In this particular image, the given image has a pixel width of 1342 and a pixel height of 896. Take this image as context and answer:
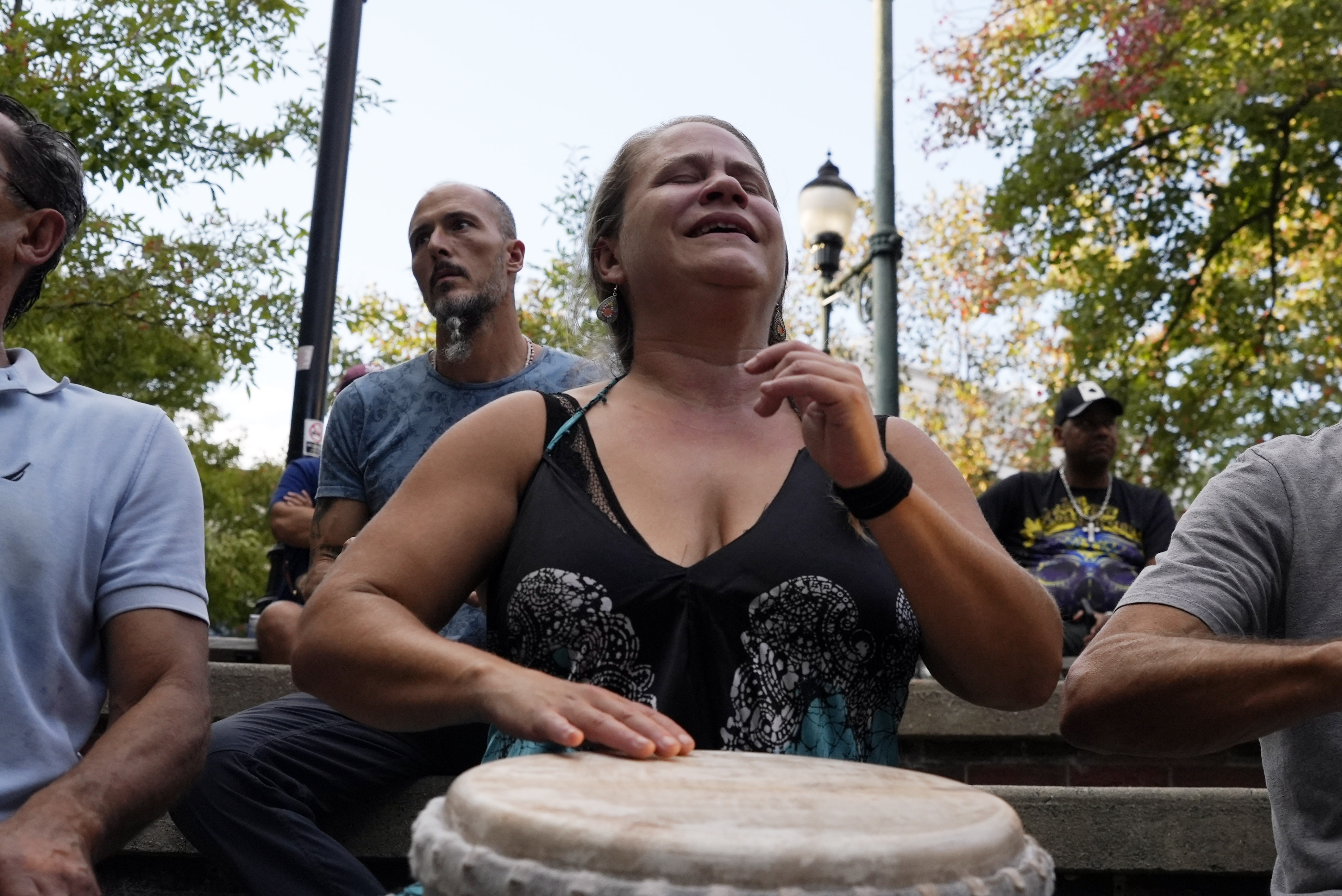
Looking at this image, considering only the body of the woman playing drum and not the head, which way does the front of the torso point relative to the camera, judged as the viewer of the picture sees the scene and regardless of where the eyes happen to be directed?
toward the camera

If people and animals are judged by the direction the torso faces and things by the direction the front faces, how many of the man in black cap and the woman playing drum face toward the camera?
2

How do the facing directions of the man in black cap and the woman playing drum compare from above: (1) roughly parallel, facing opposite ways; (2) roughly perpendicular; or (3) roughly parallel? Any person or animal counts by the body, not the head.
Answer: roughly parallel

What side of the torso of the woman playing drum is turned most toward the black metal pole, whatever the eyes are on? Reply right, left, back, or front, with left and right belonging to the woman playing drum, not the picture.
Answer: back

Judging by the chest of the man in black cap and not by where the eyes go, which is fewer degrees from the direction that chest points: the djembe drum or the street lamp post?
the djembe drum

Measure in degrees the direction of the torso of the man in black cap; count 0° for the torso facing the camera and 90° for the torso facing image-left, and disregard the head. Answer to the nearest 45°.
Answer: approximately 0°

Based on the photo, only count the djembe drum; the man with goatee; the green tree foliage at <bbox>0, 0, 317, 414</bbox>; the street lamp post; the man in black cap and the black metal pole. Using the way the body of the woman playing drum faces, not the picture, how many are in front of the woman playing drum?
1

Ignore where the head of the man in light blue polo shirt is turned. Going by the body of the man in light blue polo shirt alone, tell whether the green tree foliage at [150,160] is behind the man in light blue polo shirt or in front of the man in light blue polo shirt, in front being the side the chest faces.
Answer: behind

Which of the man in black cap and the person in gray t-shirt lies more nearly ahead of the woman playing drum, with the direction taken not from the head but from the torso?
the person in gray t-shirt

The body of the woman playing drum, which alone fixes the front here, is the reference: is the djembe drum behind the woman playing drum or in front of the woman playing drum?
in front

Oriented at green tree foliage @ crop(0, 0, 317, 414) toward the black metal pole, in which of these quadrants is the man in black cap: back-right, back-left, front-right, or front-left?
front-left
